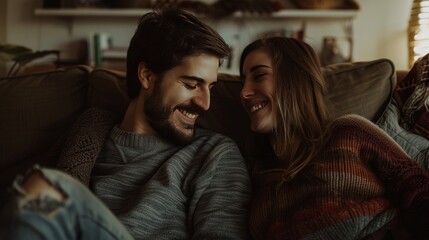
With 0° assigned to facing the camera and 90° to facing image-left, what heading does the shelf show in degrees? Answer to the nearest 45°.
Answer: approximately 0°

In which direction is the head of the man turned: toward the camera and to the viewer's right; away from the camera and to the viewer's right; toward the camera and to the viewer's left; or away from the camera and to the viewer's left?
toward the camera and to the viewer's right

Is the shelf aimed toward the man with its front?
yes

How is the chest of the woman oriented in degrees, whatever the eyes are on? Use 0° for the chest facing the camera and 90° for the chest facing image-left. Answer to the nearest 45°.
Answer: approximately 45°

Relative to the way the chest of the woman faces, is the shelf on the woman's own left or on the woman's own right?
on the woman's own right

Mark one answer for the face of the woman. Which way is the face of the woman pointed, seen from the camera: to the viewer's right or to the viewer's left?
to the viewer's left
